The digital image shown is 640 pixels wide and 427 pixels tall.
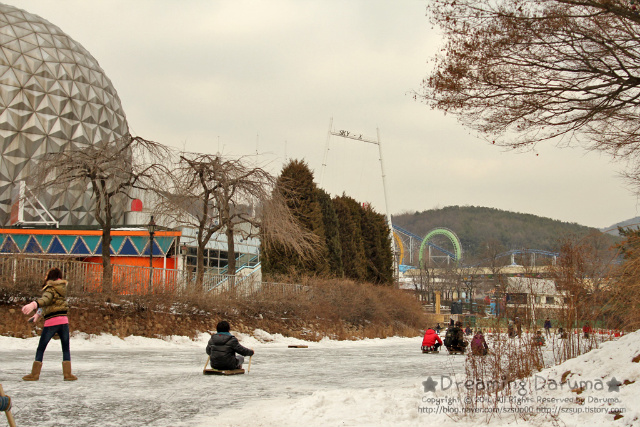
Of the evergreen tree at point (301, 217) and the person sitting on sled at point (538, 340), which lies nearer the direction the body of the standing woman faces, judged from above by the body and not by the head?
the evergreen tree

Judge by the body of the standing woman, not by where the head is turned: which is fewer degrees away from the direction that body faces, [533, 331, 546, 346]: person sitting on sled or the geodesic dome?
the geodesic dome

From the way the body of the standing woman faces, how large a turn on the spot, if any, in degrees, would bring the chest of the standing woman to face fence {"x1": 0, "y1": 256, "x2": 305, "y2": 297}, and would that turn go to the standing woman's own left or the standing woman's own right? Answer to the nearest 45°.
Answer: approximately 45° to the standing woman's own right

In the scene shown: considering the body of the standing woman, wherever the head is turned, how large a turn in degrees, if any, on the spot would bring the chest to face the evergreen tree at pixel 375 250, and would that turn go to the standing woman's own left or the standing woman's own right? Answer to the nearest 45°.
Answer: approximately 90° to the standing woman's own right

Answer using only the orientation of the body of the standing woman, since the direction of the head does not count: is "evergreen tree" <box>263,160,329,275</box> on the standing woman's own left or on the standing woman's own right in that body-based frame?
on the standing woman's own right

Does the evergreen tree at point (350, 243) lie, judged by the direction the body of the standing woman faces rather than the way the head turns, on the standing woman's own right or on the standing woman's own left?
on the standing woman's own right

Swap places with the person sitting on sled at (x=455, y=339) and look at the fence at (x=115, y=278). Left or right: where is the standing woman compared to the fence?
left

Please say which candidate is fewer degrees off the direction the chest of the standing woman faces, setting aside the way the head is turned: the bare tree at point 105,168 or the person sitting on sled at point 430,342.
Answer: the bare tree

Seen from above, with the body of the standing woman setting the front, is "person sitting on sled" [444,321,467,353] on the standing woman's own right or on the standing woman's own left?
on the standing woman's own right

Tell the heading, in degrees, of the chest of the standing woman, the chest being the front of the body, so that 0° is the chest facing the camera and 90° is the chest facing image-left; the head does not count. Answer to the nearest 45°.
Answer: approximately 135°

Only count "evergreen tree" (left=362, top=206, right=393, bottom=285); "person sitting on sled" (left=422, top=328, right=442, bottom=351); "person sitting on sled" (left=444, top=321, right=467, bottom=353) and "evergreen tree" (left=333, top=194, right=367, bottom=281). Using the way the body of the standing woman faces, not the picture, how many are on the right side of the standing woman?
4
